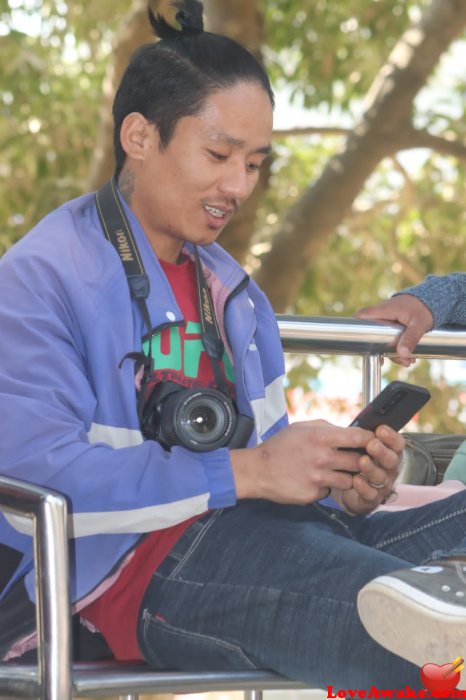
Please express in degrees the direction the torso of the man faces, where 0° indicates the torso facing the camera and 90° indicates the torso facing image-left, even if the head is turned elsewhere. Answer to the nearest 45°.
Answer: approximately 315°

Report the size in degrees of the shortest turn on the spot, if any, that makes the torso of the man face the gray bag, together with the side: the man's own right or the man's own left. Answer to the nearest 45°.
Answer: approximately 90° to the man's own left

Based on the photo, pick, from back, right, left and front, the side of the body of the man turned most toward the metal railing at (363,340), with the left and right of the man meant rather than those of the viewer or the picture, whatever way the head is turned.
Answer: left

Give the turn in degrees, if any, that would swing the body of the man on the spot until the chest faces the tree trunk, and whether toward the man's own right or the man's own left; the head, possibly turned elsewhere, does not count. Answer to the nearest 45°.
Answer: approximately 135° to the man's own left
